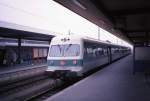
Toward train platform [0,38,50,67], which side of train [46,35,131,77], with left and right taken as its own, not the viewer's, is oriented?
right
